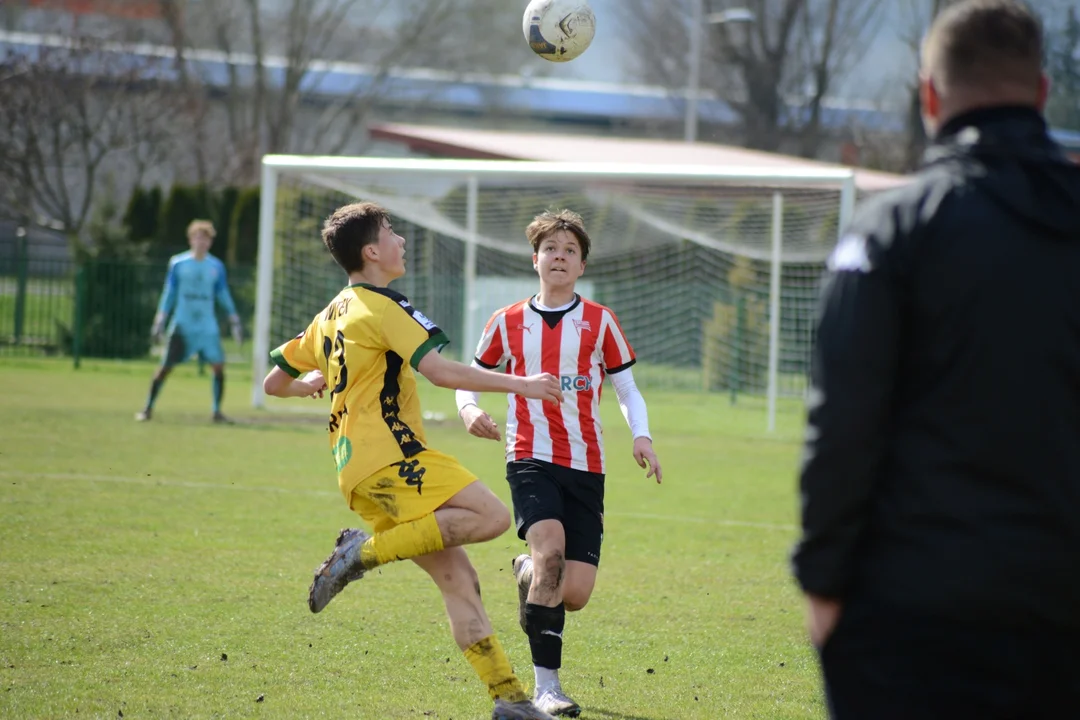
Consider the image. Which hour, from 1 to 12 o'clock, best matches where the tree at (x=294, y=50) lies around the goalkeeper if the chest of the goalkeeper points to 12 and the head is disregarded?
The tree is roughly at 6 o'clock from the goalkeeper.

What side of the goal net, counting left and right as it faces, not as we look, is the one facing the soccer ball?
front

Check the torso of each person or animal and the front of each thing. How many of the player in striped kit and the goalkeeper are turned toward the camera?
2

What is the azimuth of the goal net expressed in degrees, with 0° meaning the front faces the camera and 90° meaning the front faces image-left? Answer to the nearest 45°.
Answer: approximately 0°

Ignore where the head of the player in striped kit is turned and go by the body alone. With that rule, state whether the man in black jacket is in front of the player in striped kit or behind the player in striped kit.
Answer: in front

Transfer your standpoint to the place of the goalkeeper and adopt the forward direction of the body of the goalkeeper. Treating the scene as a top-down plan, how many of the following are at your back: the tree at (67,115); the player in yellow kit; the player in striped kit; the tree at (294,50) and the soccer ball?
2

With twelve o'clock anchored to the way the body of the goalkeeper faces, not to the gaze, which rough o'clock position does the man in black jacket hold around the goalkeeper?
The man in black jacket is roughly at 12 o'clock from the goalkeeper.

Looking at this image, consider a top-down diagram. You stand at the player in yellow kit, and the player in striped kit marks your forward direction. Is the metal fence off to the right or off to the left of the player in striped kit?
left

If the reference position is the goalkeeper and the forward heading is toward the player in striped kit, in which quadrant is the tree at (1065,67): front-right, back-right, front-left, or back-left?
back-left

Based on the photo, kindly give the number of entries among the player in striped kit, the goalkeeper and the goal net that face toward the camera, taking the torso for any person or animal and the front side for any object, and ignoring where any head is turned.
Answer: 3

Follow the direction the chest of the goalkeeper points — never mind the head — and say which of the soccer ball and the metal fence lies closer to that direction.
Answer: the soccer ball

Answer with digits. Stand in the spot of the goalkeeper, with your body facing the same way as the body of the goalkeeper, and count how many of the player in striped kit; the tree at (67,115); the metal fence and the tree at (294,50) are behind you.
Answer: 3

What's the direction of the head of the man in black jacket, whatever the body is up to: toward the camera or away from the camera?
away from the camera
